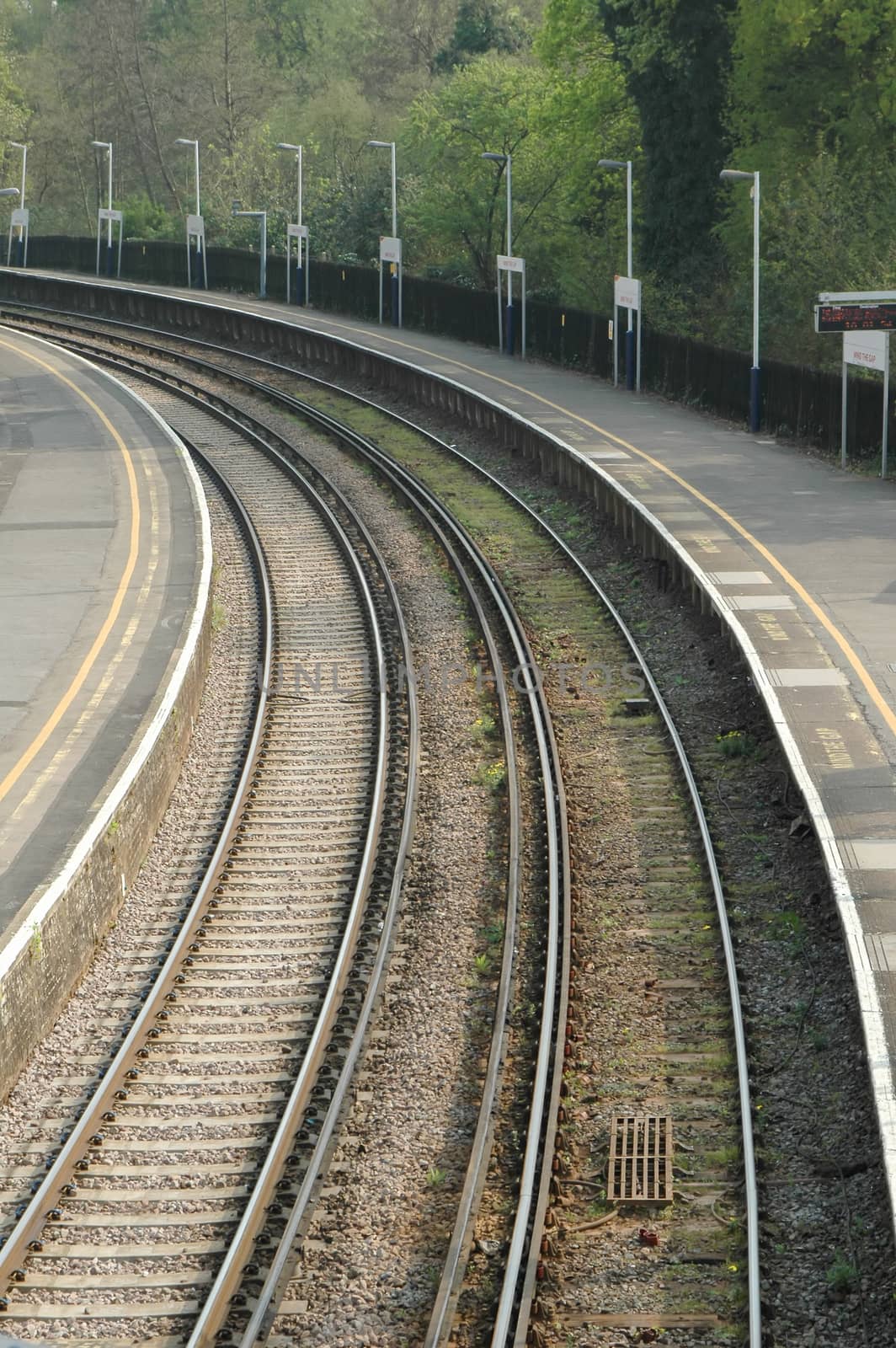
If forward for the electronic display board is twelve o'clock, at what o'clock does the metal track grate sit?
The metal track grate is roughly at 12 o'clock from the electronic display board.

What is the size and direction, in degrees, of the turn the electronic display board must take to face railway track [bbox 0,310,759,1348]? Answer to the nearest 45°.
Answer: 0° — it already faces it

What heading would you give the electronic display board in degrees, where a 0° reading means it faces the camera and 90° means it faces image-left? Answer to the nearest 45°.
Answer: approximately 0°

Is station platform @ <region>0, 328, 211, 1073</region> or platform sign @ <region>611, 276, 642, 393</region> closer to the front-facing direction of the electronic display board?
the station platform

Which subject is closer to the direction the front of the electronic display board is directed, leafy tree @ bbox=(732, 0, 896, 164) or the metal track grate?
the metal track grate

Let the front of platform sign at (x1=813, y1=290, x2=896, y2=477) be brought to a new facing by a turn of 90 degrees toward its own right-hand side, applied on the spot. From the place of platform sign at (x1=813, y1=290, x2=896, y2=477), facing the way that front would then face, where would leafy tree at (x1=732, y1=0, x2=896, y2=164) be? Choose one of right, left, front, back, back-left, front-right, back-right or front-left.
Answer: front-right

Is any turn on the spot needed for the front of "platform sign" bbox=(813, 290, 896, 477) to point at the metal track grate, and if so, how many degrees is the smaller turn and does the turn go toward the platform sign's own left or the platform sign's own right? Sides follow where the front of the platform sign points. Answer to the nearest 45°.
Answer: approximately 45° to the platform sign's own left

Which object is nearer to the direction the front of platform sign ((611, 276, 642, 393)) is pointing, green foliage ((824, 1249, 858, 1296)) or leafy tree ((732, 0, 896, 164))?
the green foliage
